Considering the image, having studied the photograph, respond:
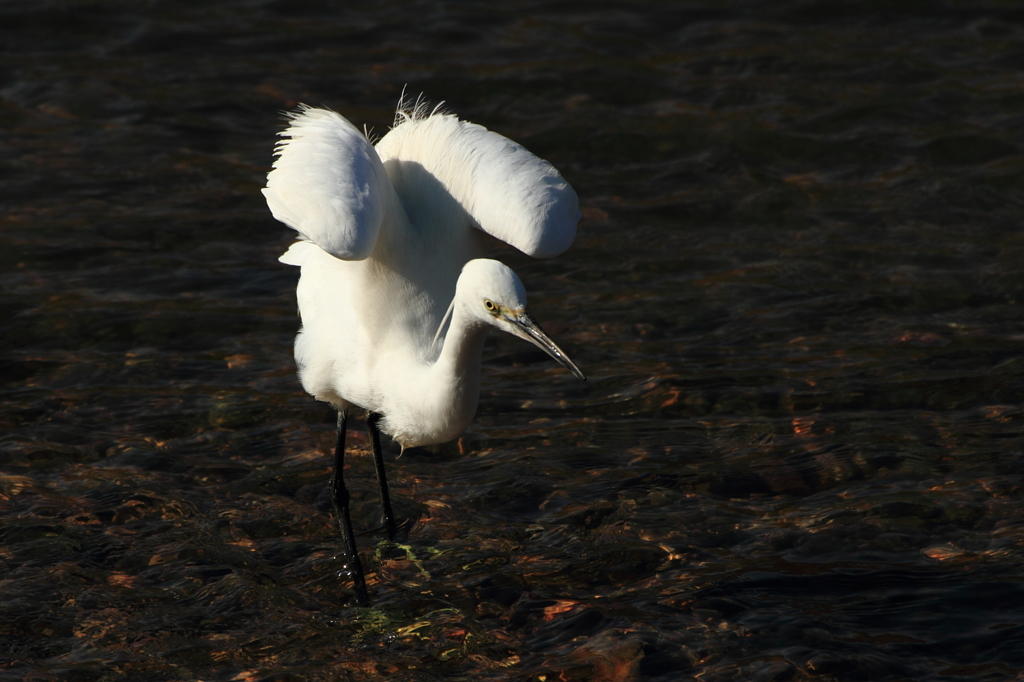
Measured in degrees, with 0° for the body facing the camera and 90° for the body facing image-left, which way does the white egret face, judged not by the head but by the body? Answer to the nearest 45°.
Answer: approximately 315°
